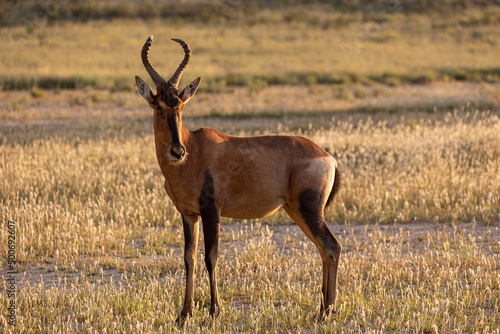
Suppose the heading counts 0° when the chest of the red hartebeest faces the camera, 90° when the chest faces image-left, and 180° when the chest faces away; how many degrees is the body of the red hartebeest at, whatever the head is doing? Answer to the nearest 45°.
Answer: approximately 90°
